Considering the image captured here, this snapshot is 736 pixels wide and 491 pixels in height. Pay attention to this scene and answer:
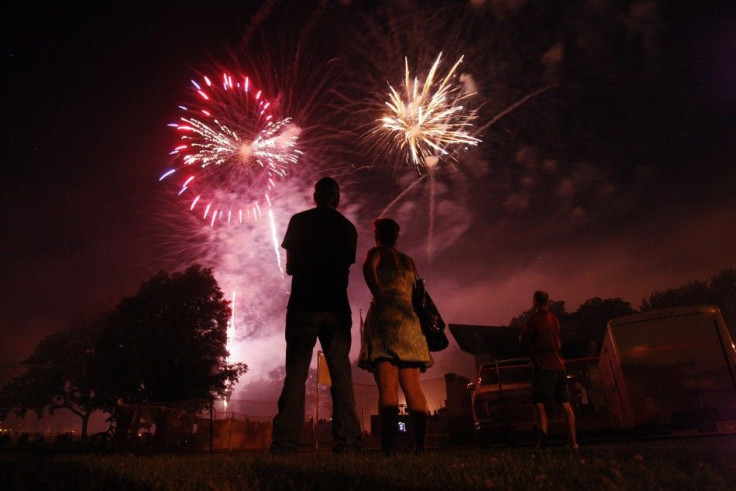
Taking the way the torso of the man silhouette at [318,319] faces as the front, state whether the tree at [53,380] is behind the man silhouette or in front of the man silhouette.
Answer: in front

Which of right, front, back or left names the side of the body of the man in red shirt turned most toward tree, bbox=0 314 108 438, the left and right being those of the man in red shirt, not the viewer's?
front

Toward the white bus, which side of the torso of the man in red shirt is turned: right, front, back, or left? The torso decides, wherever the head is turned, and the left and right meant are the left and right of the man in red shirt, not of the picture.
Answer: right

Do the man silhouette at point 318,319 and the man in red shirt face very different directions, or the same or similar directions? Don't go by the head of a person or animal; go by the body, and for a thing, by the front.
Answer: same or similar directions

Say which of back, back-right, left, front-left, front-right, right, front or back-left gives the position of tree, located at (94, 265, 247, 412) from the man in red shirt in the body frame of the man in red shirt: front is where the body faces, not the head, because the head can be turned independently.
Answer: front

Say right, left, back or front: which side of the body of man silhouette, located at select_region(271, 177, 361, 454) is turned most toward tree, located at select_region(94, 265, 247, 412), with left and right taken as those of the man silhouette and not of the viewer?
front

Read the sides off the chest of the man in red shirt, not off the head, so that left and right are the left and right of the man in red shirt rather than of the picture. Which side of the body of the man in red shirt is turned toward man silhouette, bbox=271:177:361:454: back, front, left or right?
left

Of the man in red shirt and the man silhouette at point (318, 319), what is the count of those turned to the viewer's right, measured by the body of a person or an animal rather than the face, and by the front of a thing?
0

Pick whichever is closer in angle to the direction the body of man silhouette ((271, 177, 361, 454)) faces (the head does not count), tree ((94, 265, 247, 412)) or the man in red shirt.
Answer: the tree

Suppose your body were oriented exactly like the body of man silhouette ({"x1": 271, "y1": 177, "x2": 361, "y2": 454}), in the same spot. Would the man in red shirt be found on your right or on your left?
on your right

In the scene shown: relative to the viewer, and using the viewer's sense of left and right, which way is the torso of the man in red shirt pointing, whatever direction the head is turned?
facing away from the viewer and to the left of the viewer

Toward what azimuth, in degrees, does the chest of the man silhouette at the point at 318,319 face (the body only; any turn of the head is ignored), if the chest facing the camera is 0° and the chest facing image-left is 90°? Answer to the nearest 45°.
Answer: approximately 180°

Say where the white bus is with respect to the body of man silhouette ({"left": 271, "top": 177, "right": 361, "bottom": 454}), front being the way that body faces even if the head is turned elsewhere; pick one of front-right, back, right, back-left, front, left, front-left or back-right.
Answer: front-right
